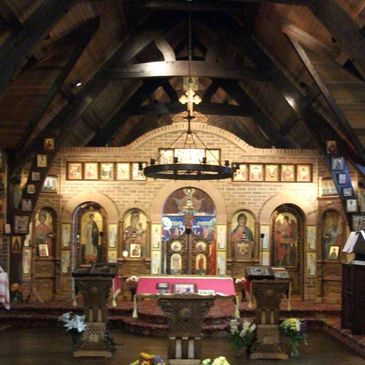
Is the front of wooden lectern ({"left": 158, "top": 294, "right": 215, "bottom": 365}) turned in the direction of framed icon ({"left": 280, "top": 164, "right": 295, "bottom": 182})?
no

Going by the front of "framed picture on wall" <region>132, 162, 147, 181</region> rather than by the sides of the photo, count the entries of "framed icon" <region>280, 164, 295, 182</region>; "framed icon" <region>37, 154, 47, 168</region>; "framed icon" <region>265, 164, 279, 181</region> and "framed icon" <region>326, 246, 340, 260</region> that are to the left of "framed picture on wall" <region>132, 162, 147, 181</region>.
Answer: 3

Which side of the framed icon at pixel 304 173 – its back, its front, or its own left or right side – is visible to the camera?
front

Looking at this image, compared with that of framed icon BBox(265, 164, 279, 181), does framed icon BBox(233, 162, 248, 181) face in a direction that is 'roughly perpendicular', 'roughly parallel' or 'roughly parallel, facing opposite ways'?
roughly parallel

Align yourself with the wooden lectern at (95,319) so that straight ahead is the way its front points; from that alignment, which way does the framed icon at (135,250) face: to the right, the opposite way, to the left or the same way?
the same way

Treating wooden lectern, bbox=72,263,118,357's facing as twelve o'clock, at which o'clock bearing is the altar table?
The altar table is roughly at 7 o'clock from the wooden lectern.

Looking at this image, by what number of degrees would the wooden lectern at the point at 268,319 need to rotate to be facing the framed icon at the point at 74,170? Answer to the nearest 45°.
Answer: approximately 135° to its right

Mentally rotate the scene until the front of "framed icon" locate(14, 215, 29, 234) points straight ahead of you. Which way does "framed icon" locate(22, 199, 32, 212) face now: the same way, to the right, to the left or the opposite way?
the same way

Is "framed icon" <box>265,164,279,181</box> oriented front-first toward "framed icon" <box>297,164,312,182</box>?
no

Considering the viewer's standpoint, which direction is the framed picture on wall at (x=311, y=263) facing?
facing the viewer

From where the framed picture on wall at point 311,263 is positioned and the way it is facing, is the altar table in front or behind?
in front
